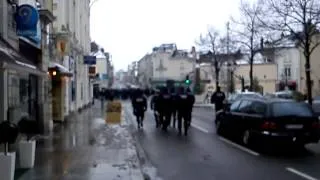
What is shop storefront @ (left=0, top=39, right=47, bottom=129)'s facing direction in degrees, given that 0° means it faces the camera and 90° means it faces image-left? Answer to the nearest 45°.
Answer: approximately 315°

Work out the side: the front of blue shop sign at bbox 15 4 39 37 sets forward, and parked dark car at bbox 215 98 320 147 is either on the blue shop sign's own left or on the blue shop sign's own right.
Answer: on the blue shop sign's own left

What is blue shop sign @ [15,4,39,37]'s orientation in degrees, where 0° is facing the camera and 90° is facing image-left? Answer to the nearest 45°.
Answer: approximately 0°

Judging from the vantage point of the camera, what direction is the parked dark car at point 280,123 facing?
facing away from the viewer and to the left of the viewer

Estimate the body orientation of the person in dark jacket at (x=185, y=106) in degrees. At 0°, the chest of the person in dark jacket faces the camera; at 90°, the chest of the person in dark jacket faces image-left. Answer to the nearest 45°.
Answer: approximately 180°

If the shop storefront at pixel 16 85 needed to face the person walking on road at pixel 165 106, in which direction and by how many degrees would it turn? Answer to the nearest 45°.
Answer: approximately 90° to its left

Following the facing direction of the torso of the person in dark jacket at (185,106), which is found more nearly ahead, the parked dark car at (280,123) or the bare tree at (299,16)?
the bare tree
